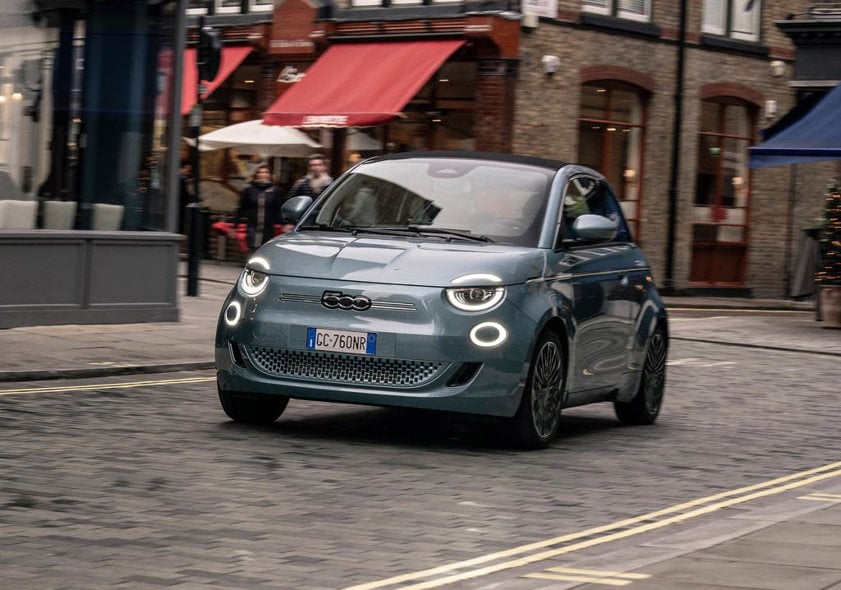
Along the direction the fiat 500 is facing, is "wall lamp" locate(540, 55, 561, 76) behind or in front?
behind

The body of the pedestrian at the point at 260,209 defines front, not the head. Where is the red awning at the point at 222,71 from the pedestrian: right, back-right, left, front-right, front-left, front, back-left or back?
back

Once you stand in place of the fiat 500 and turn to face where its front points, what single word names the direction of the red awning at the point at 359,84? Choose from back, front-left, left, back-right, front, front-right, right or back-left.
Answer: back-right

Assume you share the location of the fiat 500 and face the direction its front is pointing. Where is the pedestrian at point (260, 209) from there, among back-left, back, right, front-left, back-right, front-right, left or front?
back-right

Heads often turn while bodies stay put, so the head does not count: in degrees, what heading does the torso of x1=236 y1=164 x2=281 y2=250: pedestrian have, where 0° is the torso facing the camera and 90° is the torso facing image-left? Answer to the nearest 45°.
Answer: approximately 0°

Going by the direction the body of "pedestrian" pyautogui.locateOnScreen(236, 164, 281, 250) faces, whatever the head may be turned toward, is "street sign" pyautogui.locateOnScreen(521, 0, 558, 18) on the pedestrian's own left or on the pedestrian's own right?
on the pedestrian's own left

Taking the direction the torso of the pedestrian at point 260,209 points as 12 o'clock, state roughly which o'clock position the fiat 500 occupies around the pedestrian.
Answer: The fiat 500 is roughly at 12 o'clock from the pedestrian.

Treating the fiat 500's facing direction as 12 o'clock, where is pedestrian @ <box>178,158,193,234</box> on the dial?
The pedestrian is roughly at 4 o'clock from the fiat 500.

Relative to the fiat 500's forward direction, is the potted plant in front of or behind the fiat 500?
behind
